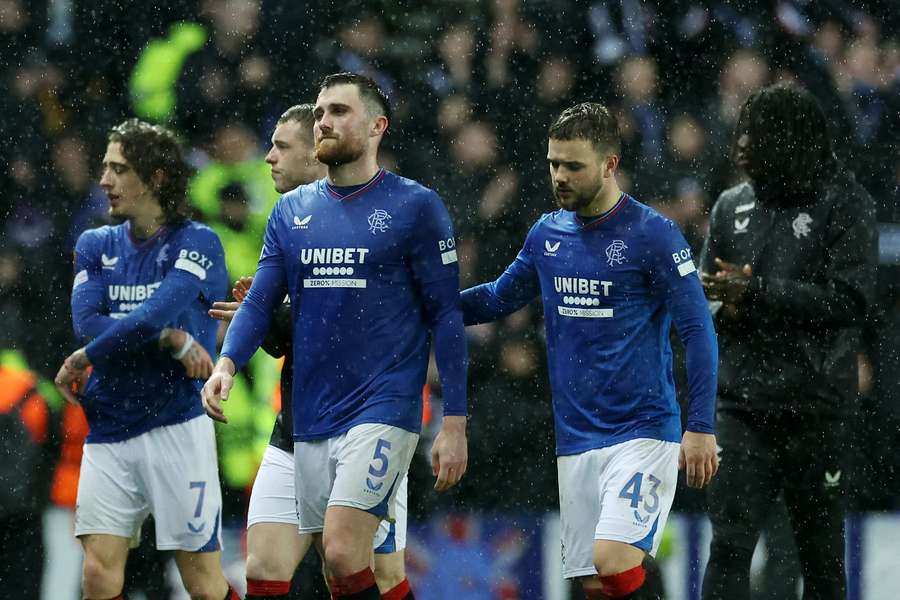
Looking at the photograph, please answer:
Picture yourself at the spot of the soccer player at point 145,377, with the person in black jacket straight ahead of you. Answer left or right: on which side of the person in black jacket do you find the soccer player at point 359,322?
right

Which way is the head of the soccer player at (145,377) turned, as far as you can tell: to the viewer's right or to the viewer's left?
to the viewer's left

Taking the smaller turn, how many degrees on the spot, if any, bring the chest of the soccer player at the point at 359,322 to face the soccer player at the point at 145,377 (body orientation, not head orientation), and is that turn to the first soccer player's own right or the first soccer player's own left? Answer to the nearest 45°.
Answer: approximately 90° to the first soccer player's own right

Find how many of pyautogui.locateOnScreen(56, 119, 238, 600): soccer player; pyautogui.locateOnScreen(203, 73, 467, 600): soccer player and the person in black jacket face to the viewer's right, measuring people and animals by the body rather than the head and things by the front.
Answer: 0

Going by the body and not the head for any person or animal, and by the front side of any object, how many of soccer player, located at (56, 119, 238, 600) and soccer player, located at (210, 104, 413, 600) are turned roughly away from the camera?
0

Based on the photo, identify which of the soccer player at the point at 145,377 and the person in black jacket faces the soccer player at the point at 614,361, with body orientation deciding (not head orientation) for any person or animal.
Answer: the person in black jacket

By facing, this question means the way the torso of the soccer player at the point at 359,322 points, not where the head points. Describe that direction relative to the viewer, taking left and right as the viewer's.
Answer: facing the viewer and to the left of the viewer

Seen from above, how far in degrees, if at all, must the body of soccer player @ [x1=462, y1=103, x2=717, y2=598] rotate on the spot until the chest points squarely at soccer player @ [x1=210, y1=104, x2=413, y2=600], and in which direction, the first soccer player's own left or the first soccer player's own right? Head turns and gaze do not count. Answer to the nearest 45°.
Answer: approximately 45° to the first soccer player's own right

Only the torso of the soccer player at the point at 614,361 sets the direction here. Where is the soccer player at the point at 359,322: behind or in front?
in front

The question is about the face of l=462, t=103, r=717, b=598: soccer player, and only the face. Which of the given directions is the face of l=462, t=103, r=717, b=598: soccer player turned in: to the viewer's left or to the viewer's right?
to the viewer's left
